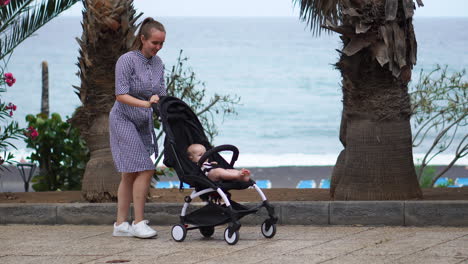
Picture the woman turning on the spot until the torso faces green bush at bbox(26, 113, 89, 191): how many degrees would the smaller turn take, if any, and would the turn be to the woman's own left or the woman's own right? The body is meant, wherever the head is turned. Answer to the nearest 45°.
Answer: approximately 135° to the woman's own left

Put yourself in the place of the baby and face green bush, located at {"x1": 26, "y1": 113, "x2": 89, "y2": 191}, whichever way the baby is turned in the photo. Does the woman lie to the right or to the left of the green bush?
left

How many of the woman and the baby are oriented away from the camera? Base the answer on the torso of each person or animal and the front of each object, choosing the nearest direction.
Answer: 0

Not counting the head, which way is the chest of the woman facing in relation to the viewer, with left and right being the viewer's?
facing the viewer and to the right of the viewer

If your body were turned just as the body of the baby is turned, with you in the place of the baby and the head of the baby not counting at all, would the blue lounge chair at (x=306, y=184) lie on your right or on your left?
on your left

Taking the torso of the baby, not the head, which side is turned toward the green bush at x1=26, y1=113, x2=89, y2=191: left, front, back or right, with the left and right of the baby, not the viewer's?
back

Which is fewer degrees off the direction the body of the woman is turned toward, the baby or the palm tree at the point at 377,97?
the baby

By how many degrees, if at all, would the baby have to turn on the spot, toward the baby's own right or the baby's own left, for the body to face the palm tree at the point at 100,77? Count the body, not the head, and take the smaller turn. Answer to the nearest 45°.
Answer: approximately 180°
